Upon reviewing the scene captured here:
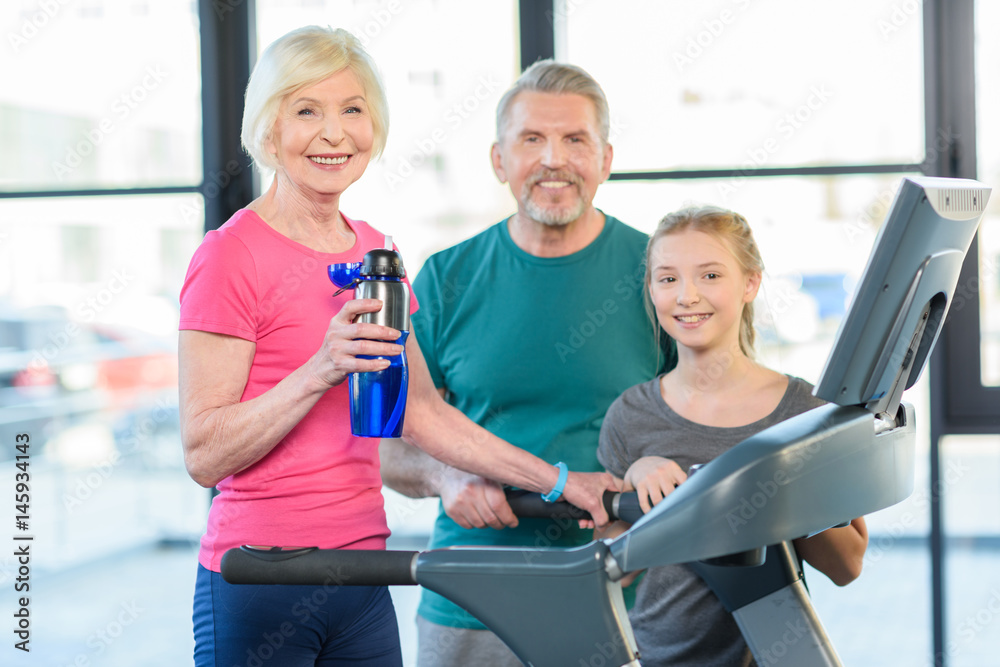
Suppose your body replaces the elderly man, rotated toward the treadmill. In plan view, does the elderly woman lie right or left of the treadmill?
right

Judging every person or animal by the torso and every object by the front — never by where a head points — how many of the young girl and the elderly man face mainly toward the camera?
2

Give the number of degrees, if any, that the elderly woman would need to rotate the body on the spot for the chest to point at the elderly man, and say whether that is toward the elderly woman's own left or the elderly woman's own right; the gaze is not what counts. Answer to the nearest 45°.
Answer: approximately 90° to the elderly woman's own left

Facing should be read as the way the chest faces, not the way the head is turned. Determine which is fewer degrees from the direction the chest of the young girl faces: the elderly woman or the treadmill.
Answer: the treadmill

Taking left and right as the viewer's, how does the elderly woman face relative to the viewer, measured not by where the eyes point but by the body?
facing the viewer and to the right of the viewer

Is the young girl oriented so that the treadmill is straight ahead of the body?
yes

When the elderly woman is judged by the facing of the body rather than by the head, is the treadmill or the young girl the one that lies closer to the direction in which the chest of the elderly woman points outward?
the treadmill

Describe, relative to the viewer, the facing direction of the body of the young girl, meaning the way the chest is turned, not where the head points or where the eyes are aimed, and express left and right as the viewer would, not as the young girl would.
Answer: facing the viewer

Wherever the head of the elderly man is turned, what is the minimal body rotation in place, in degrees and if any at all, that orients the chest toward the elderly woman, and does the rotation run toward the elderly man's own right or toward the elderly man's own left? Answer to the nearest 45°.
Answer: approximately 45° to the elderly man's own right

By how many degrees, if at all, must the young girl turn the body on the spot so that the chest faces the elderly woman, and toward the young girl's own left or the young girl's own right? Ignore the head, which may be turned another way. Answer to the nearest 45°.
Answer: approximately 45° to the young girl's own right

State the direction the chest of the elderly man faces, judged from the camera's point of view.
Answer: toward the camera

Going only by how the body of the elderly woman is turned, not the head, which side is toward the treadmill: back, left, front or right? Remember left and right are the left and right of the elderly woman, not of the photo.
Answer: front
